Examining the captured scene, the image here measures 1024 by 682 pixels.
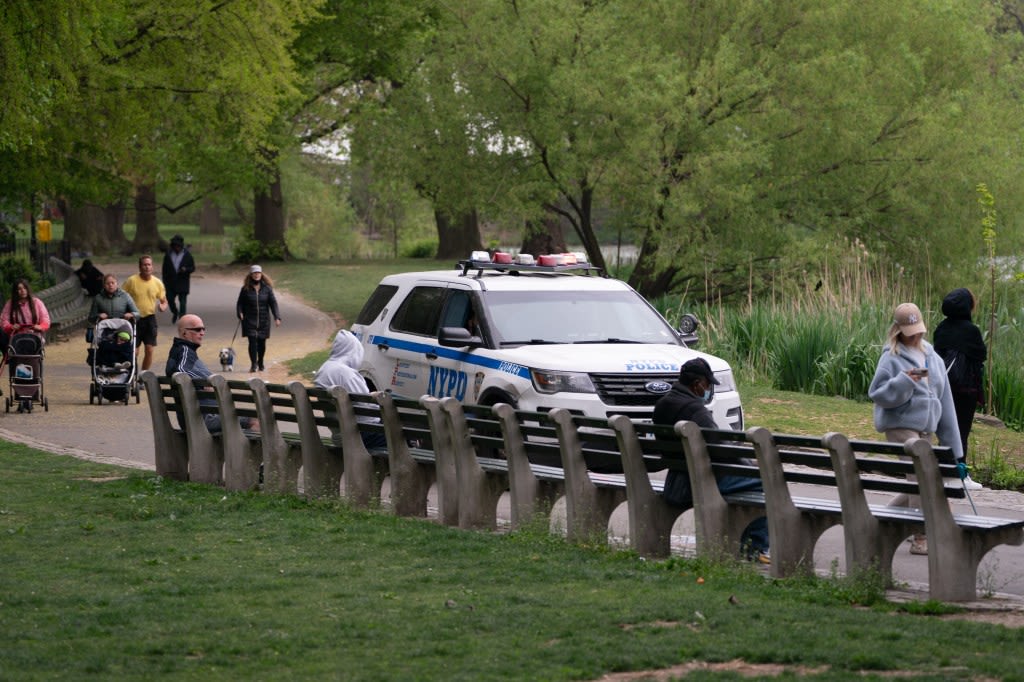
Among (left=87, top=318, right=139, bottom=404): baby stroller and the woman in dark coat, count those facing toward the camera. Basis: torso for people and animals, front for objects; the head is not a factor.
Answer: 2

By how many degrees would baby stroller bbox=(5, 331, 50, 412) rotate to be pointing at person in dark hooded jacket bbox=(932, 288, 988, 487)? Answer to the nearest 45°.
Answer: approximately 45° to its left

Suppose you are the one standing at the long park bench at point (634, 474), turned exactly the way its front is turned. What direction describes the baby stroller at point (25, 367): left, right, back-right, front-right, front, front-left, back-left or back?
left

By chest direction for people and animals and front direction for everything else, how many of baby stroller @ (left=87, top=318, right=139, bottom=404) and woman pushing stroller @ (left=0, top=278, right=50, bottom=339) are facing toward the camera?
2

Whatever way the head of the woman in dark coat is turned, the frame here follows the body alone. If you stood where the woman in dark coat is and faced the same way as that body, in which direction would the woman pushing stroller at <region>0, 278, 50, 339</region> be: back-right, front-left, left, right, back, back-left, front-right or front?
front-right

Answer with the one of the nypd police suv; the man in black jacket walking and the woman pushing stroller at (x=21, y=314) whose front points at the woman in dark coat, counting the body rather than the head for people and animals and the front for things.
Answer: the man in black jacket walking

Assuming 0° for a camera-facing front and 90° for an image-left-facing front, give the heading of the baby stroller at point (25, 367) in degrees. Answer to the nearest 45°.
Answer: approximately 0°

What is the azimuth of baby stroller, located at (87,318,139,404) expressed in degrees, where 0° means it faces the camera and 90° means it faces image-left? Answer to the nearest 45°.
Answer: approximately 0°
